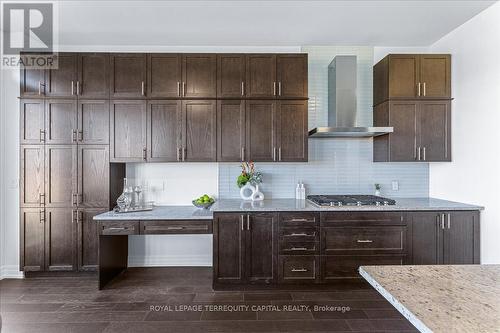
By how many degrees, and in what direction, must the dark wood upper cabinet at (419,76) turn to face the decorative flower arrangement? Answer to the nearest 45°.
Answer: approximately 90° to its right

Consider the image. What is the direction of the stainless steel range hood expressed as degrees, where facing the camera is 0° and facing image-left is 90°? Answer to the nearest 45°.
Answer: approximately 0°

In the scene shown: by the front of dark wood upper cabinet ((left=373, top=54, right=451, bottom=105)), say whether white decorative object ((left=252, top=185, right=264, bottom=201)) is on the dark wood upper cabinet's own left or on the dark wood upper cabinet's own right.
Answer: on the dark wood upper cabinet's own right

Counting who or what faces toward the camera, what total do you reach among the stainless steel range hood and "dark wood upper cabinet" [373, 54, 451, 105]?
2

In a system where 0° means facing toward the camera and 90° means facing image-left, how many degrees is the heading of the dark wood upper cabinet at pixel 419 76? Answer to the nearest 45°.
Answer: approximately 0°

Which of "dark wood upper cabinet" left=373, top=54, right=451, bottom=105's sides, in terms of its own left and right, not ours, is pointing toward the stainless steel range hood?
right

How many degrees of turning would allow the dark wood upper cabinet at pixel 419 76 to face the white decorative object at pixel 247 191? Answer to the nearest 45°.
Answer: approximately 90° to its right

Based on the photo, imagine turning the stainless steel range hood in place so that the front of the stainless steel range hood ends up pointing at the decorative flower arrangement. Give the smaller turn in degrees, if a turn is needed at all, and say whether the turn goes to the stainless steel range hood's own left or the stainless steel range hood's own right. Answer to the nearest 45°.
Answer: approximately 90° to the stainless steel range hood's own right

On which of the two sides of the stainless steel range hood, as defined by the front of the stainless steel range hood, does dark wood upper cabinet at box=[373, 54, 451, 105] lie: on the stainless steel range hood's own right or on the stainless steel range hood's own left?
on the stainless steel range hood's own left
